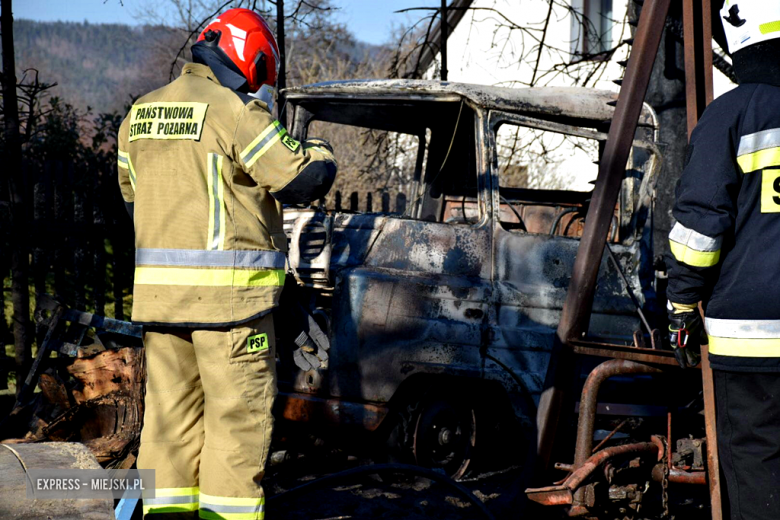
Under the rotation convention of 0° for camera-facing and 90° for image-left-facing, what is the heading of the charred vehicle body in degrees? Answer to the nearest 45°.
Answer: approximately 45°

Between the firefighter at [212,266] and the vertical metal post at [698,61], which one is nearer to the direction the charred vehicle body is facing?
the firefighter

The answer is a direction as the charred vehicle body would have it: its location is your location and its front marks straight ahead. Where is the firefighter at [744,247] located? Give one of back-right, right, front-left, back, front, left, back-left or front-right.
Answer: left

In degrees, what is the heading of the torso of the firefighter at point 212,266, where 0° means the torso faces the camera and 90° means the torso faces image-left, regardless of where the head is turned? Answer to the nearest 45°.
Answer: approximately 225°

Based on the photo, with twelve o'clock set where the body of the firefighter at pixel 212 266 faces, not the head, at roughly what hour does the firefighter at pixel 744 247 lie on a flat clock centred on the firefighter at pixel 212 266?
the firefighter at pixel 744 247 is roughly at 2 o'clock from the firefighter at pixel 212 266.

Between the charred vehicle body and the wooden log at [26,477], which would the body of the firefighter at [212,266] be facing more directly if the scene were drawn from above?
the charred vehicle body

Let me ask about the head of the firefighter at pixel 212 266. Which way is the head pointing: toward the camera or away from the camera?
away from the camera

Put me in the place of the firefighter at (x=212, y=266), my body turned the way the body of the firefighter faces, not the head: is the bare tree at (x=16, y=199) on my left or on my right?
on my left

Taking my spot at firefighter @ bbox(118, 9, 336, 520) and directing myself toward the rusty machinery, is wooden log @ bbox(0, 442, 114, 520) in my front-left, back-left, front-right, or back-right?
back-right

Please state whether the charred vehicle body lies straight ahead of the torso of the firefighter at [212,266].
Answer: yes

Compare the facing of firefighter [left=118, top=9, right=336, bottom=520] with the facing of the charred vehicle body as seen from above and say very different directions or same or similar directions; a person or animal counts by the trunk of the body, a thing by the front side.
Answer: very different directions

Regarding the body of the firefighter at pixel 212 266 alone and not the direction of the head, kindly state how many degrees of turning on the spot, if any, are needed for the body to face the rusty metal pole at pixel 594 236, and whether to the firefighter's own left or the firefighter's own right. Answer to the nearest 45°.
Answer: approximately 45° to the firefighter's own right
